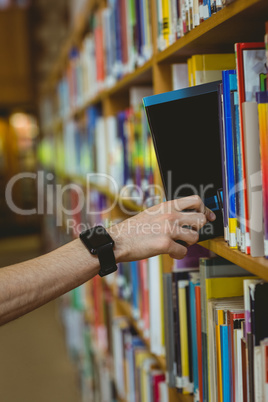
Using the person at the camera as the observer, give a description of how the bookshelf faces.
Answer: facing the viewer and to the left of the viewer
